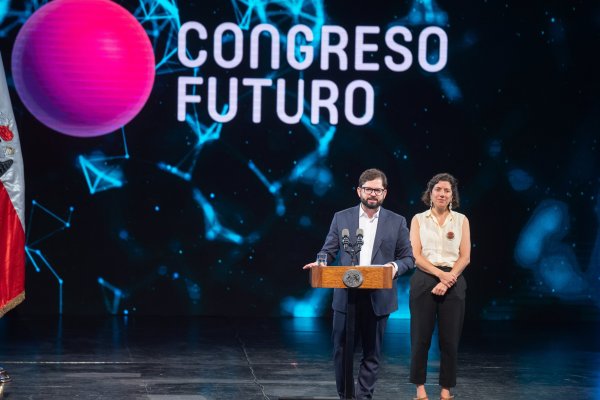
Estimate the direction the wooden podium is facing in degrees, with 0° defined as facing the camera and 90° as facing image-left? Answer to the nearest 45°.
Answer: approximately 0°

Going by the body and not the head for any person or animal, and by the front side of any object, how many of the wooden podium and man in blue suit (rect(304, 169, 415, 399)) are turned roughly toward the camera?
2

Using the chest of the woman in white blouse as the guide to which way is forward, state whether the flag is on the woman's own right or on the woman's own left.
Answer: on the woman's own right

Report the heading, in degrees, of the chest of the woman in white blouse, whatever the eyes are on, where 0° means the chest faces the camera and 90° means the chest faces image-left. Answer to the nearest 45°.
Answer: approximately 0°

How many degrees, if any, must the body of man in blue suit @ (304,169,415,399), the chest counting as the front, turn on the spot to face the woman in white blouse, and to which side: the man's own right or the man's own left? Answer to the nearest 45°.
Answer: approximately 135° to the man's own left
